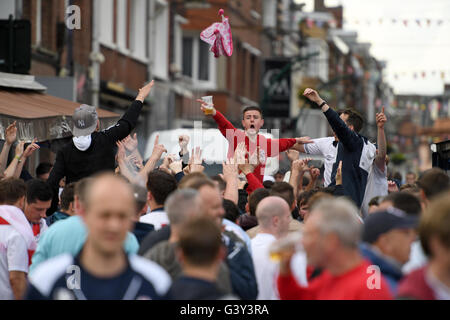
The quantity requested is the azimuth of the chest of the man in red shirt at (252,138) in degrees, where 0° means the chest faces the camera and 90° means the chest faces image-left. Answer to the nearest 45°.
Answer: approximately 0°

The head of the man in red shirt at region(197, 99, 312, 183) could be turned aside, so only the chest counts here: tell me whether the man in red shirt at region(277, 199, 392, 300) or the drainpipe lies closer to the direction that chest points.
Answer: the man in red shirt

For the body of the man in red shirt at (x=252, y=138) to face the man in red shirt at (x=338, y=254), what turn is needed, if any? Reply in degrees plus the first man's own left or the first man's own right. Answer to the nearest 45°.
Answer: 0° — they already face them
